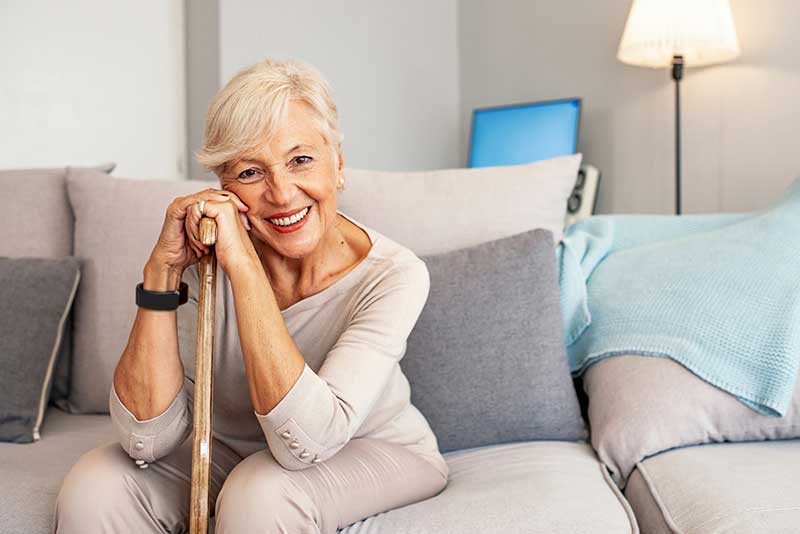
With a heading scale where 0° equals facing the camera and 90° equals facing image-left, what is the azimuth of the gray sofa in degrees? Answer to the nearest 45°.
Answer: approximately 0°

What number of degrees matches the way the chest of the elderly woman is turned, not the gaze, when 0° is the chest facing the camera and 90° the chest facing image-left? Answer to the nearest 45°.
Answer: approximately 45°
